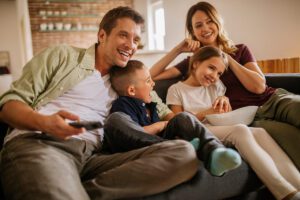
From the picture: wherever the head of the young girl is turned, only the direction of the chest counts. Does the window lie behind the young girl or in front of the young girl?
behind

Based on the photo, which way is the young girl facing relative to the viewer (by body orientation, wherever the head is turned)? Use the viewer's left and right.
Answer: facing the viewer and to the right of the viewer

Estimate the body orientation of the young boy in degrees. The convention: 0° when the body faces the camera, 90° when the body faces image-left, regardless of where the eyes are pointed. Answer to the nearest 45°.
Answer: approximately 315°

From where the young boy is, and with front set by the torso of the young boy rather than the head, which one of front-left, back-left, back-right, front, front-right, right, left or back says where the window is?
back-left

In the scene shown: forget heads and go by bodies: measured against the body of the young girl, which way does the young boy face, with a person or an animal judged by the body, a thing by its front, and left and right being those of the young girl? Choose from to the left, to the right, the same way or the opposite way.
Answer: the same way

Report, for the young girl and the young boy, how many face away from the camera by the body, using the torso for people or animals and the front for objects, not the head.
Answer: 0
